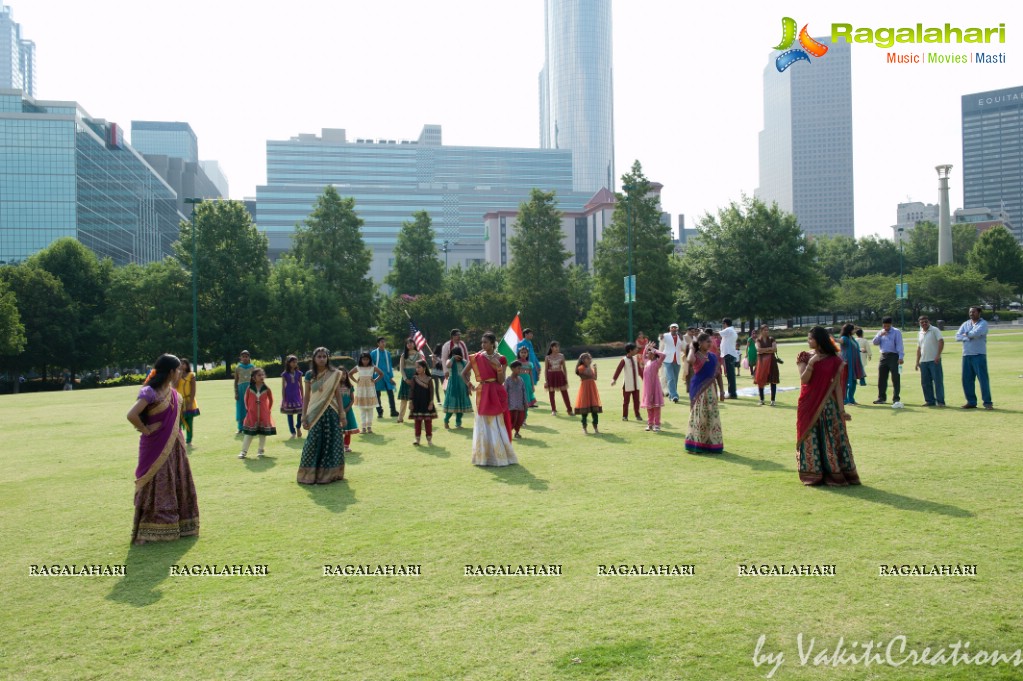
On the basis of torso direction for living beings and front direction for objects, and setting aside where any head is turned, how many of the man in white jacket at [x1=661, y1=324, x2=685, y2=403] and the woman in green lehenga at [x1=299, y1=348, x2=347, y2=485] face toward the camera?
2

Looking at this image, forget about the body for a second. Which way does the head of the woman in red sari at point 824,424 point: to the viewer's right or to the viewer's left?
to the viewer's left

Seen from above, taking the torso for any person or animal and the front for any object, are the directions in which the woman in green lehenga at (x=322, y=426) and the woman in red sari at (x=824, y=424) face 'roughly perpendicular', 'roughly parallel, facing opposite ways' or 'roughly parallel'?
roughly perpendicular

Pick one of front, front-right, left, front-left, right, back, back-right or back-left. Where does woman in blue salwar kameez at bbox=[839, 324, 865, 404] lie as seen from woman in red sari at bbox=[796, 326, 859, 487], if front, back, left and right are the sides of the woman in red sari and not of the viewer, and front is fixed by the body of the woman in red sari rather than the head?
back-right

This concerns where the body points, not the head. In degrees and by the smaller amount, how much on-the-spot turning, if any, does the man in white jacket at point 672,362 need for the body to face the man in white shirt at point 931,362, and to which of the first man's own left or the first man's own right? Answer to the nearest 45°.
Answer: approximately 45° to the first man's own left

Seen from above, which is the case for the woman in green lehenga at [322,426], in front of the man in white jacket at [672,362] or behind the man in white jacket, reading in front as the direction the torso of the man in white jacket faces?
in front

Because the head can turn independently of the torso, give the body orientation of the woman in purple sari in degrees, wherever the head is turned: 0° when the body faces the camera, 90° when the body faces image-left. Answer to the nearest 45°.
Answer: approximately 315°

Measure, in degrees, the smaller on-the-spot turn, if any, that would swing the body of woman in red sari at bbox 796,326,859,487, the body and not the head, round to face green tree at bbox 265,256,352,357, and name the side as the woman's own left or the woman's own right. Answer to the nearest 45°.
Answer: approximately 90° to the woman's own right

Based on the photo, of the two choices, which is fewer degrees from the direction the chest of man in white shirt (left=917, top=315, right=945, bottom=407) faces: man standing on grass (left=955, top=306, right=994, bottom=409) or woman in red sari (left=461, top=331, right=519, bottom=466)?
the woman in red sari

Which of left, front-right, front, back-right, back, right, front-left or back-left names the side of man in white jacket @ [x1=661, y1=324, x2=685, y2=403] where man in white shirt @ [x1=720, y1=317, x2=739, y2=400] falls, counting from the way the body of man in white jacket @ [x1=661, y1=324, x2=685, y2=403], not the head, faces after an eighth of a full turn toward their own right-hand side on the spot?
back-left

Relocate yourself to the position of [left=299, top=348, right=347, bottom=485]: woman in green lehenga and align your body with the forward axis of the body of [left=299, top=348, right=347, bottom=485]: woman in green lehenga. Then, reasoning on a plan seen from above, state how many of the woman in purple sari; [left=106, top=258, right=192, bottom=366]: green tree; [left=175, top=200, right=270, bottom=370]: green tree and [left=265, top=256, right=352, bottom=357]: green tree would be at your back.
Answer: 3

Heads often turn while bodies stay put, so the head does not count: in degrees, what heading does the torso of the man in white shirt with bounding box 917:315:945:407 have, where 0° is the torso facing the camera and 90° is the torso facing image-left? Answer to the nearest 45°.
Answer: approximately 45°

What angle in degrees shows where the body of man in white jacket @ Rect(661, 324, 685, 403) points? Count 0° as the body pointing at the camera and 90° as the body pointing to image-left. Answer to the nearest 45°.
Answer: approximately 0°

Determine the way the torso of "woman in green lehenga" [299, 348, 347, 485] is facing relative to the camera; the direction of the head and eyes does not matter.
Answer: toward the camera
